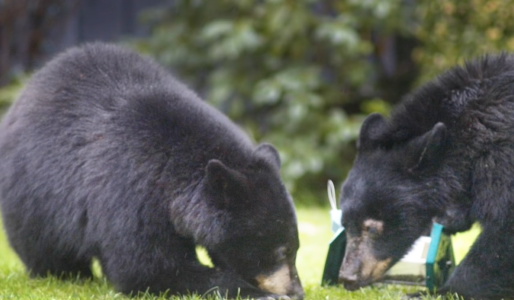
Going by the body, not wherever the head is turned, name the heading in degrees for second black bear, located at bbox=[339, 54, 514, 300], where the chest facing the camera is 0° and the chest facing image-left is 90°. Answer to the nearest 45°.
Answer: approximately 90°

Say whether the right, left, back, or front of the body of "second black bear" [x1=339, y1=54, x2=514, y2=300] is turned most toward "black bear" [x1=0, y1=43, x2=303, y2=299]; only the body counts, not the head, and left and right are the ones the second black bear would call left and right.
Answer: front
